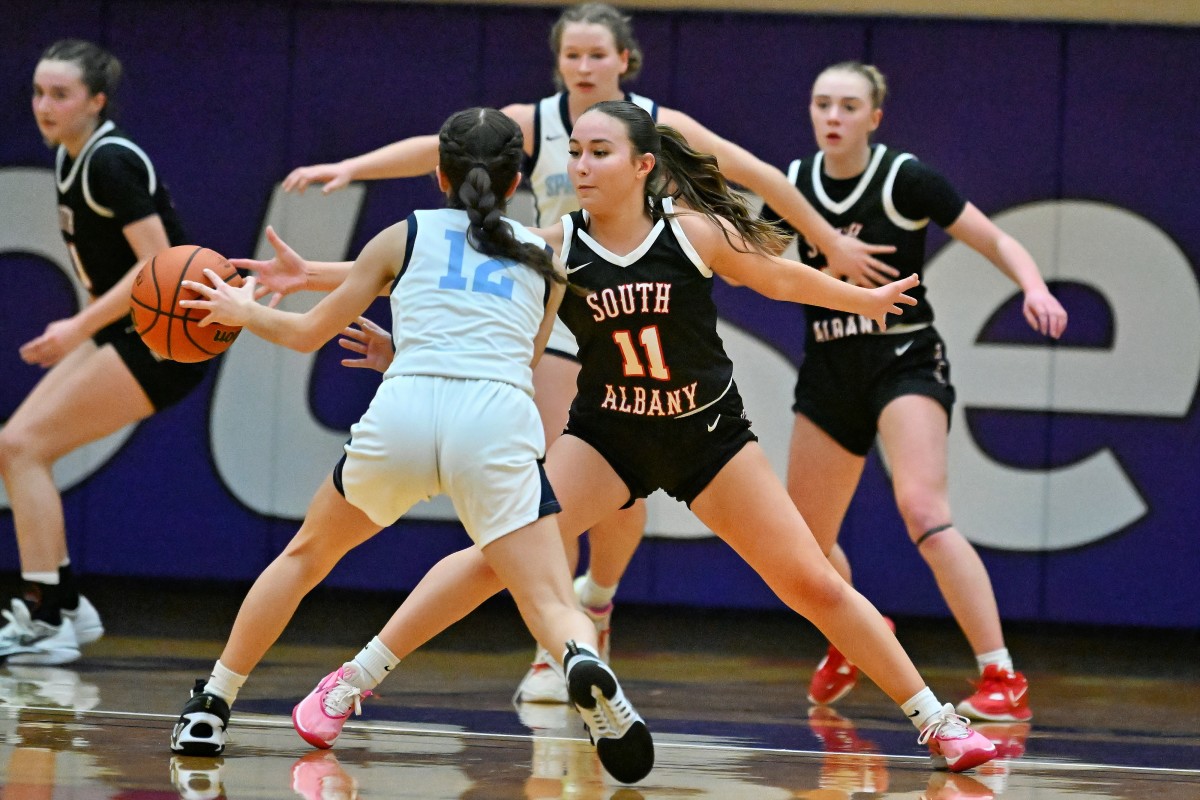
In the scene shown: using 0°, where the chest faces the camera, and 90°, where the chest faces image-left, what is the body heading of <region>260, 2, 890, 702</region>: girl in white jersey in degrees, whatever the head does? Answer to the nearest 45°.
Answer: approximately 0°

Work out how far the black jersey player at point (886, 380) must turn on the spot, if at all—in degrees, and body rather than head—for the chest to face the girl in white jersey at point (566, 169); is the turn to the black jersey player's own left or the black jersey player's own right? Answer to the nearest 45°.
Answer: approximately 45° to the black jersey player's own right

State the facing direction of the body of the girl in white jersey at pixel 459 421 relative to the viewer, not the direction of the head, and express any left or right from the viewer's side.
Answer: facing away from the viewer

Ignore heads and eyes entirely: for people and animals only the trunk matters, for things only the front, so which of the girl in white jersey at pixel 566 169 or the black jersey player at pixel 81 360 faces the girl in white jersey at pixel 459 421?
the girl in white jersey at pixel 566 169

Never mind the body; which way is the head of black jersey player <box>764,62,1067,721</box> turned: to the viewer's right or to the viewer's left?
to the viewer's left

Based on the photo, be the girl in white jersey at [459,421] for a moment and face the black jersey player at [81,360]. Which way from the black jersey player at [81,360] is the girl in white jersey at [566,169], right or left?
right

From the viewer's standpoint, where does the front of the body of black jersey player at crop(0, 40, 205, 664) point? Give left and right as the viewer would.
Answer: facing to the left of the viewer

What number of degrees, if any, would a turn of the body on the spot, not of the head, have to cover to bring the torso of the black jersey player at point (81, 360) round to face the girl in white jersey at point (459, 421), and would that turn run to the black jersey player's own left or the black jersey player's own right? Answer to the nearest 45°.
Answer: approximately 90° to the black jersey player's own left

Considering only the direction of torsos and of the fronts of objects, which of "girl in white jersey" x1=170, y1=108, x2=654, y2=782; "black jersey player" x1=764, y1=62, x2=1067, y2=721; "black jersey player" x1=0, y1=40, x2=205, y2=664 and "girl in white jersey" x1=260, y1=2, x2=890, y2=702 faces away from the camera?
"girl in white jersey" x1=170, y1=108, x2=654, y2=782

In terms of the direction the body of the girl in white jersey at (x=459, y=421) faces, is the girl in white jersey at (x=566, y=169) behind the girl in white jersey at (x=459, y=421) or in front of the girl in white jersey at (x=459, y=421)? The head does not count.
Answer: in front

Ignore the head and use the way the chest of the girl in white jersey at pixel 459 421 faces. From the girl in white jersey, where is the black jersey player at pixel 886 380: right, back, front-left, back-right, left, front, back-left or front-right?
front-right
